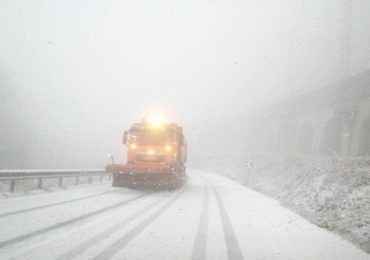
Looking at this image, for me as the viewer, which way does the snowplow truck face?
facing the viewer

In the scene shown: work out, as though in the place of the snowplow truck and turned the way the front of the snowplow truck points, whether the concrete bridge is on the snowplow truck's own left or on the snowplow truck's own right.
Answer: on the snowplow truck's own left
